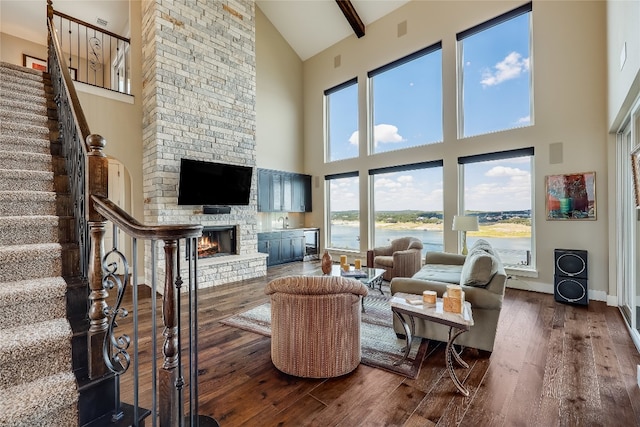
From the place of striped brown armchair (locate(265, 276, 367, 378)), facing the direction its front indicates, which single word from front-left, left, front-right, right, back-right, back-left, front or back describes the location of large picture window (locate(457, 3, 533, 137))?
front-right

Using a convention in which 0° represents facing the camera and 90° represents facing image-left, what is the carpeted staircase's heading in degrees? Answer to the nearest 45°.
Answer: approximately 0°

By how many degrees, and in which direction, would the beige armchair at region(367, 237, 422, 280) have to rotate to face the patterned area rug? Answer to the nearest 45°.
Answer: approximately 45° to its left

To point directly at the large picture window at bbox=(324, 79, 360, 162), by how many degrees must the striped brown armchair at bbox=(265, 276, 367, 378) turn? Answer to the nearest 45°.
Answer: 0° — it already faces it

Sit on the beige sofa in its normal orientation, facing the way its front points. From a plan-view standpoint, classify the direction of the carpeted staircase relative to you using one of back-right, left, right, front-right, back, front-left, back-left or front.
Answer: front-left

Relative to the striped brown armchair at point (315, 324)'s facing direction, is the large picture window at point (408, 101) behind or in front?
in front

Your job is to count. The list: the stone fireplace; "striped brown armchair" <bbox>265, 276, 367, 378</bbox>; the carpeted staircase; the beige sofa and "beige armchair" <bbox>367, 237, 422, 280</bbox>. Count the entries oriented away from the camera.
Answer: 1

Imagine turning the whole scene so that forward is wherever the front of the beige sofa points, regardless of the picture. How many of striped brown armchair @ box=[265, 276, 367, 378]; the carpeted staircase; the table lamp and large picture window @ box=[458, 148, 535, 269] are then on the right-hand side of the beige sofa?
2

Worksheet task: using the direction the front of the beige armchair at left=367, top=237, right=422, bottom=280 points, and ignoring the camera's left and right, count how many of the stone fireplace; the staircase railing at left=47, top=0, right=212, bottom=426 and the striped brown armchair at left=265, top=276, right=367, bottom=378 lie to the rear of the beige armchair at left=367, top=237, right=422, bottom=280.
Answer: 0

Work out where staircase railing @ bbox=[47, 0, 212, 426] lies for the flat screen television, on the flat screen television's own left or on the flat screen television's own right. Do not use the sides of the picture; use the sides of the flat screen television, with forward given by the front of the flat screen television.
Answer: on the flat screen television's own right

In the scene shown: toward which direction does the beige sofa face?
to the viewer's left

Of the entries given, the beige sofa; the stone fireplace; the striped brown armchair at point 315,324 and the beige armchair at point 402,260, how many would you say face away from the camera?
1

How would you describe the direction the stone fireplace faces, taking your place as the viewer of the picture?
facing the viewer and to the right of the viewer

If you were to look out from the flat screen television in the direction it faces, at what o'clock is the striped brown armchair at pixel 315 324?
The striped brown armchair is roughly at 1 o'clock from the flat screen television.

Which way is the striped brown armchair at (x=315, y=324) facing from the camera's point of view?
away from the camera
